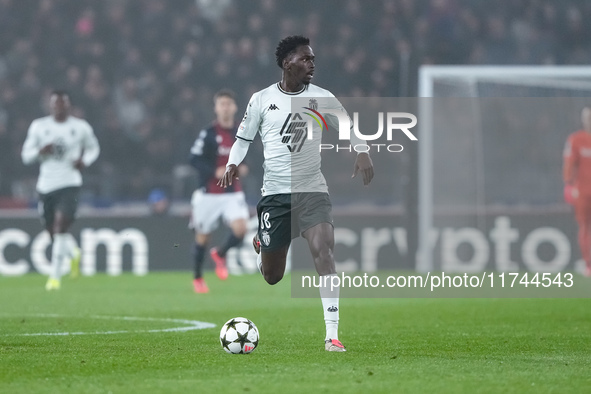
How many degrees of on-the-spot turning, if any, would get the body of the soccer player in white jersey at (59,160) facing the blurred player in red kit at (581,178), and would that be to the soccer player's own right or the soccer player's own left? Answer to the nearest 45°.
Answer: approximately 90° to the soccer player's own left

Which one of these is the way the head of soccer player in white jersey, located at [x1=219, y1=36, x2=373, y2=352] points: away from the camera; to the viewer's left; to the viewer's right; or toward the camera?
to the viewer's right

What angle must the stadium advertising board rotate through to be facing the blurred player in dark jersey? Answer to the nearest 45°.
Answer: approximately 45° to its right

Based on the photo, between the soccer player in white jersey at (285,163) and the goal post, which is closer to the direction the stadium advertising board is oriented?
the soccer player in white jersey
